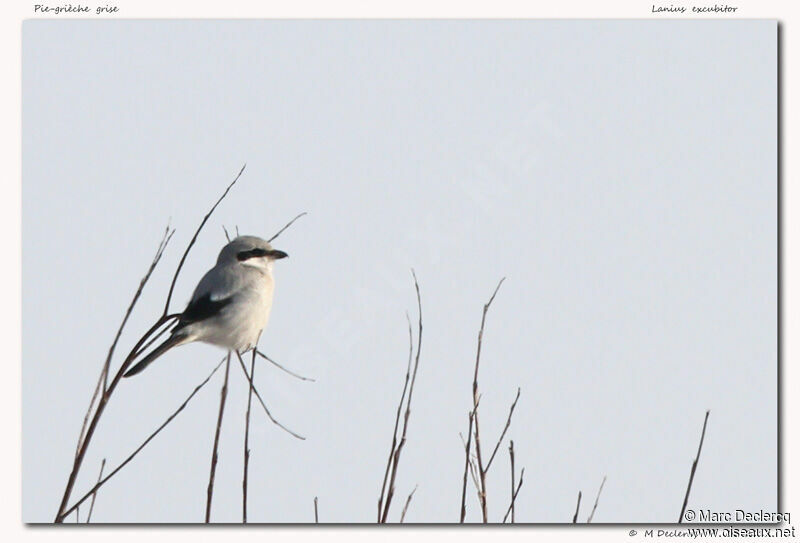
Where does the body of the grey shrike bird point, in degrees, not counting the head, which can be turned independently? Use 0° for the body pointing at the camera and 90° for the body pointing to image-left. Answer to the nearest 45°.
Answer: approximately 270°

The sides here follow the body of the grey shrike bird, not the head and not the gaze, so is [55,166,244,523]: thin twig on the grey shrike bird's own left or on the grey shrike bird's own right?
on the grey shrike bird's own right
